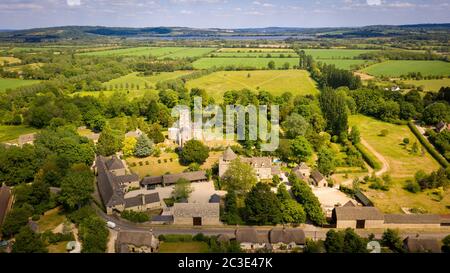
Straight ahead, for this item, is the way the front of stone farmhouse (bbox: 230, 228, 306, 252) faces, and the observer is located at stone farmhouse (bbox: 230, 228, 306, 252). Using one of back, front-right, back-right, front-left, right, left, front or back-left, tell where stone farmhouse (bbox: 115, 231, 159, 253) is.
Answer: right

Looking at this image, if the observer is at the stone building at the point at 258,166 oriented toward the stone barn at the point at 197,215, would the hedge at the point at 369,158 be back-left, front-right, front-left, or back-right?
back-left

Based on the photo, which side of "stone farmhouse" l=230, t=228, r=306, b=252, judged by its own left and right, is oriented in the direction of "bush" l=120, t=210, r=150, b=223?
right

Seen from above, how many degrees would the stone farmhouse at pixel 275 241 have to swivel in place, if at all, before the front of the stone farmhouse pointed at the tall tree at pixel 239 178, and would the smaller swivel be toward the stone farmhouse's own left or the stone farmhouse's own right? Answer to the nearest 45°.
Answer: approximately 180°

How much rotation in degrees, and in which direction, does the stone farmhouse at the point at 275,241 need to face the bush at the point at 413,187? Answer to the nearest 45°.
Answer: approximately 135° to its left

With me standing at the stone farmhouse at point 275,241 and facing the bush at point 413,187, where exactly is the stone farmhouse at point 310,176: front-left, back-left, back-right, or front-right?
front-left

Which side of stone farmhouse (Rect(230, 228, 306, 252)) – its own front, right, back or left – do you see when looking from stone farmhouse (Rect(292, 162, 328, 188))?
back
